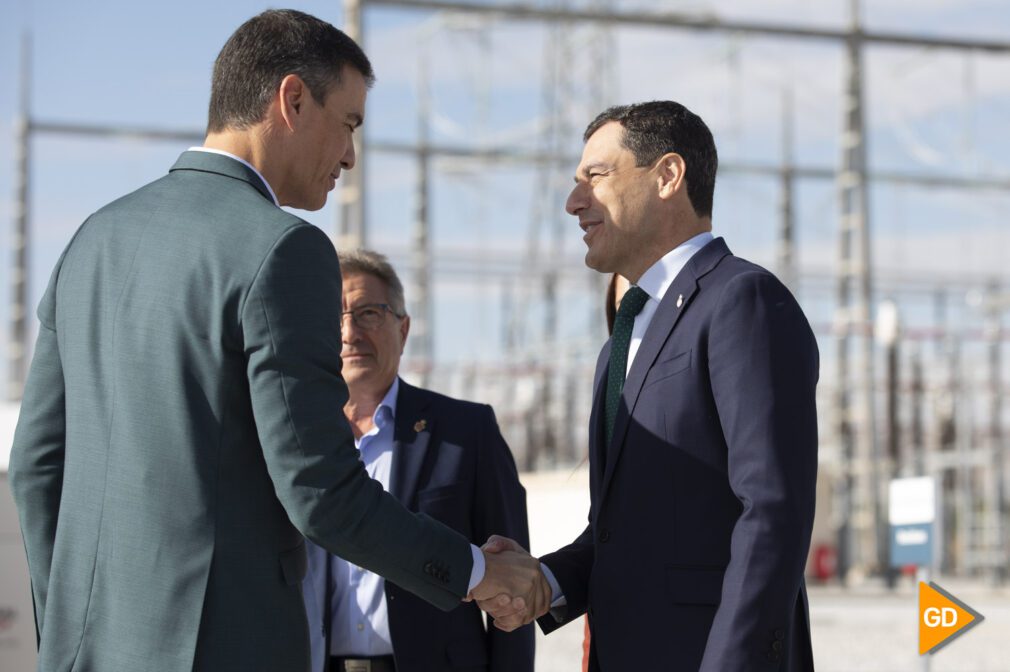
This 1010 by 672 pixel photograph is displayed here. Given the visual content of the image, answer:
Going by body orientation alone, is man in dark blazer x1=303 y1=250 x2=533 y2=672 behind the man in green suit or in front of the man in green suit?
in front

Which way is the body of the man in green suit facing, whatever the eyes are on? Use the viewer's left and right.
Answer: facing away from the viewer and to the right of the viewer

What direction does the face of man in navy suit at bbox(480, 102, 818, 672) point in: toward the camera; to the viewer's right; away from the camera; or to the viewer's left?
to the viewer's left

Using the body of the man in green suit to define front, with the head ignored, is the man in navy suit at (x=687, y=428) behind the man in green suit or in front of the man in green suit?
in front
